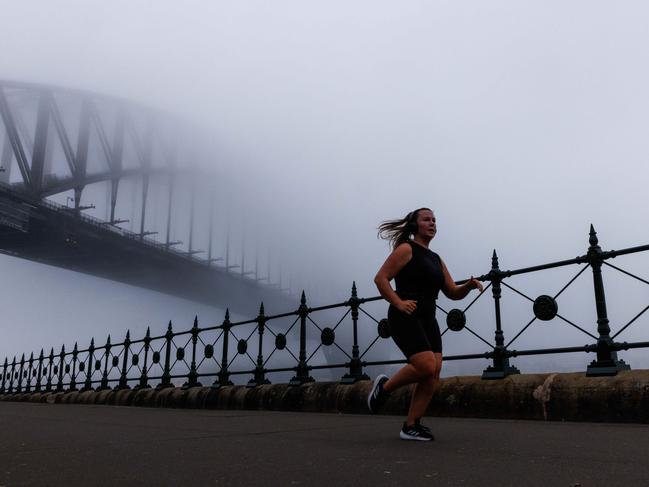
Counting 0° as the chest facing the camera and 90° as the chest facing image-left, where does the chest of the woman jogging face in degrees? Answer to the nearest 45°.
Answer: approximately 315°

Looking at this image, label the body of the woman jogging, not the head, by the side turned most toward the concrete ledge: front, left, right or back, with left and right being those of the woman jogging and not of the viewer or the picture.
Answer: left

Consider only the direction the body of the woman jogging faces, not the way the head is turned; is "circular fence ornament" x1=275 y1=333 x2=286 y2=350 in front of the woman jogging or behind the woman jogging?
behind
